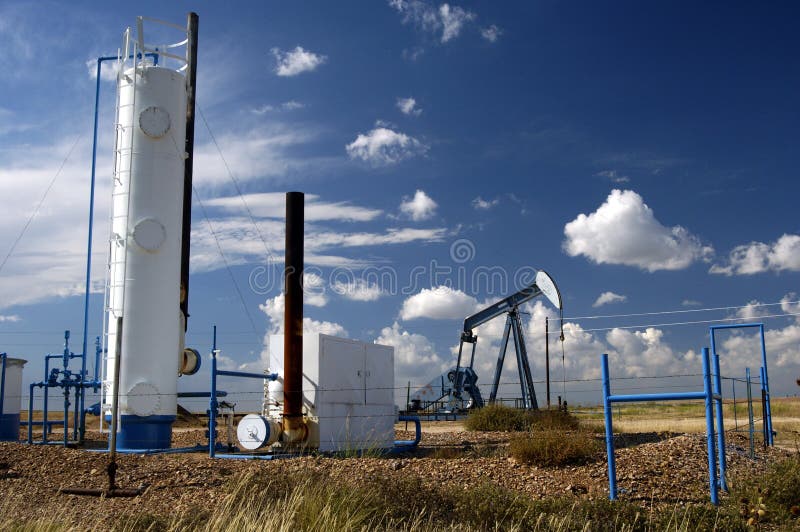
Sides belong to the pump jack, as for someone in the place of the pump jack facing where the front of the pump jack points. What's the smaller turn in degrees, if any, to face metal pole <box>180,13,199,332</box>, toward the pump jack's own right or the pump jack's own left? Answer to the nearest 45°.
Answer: approximately 135° to the pump jack's own right

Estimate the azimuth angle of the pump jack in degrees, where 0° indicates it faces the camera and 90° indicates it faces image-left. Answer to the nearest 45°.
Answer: approximately 270°

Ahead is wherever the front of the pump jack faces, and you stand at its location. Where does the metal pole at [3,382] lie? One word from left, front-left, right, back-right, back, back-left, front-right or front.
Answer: back-right

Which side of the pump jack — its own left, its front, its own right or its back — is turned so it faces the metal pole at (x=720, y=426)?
right

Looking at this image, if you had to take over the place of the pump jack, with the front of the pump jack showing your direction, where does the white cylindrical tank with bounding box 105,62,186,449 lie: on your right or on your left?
on your right

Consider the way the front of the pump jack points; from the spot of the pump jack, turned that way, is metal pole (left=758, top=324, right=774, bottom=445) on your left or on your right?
on your right

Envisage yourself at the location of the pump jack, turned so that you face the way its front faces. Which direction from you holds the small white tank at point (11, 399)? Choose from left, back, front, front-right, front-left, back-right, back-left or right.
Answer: back-right

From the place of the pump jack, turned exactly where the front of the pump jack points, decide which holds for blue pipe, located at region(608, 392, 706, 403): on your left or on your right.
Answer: on your right
